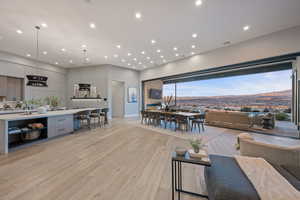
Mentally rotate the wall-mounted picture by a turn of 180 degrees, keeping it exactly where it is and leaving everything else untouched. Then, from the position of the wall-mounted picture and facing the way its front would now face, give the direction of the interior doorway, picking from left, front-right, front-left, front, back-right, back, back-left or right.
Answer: left

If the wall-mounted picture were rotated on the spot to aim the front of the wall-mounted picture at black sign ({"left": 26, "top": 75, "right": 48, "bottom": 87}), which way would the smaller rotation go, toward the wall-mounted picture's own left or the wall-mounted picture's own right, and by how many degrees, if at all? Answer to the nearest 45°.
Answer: approximately 45° to the wall-mounted picture's own right

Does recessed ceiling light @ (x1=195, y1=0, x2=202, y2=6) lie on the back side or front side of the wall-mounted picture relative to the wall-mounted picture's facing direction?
on the front side

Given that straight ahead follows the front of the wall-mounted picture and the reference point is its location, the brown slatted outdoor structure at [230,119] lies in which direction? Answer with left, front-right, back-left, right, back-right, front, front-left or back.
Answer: front-left

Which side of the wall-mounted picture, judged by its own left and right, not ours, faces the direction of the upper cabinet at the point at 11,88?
right

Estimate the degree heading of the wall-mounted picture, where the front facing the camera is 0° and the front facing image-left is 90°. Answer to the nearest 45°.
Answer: approximately 0°

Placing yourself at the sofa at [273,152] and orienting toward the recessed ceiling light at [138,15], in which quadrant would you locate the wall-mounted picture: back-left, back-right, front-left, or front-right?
front-right

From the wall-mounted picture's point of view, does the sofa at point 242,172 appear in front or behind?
in front

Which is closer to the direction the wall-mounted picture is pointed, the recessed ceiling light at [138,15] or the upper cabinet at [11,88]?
the recessed ceiling light

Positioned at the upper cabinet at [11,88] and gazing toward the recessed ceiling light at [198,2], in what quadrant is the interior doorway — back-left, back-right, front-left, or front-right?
front-left

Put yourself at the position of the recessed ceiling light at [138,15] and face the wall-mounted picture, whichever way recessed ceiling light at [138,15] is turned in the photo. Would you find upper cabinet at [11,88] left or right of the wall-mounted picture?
left

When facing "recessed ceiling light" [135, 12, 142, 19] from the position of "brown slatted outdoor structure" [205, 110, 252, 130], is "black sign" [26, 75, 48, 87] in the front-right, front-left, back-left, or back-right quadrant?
front-right

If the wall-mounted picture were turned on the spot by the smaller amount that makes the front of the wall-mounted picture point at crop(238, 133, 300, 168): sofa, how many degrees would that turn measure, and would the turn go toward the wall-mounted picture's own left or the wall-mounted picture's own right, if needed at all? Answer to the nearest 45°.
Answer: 0° — it already faces it

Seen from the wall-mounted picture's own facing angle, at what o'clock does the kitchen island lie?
The kitchen island is roughly at 1 o'clock from the wall-mounted picture.

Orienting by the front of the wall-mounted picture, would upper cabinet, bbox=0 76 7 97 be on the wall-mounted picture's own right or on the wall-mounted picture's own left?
on the wall-mounted picture's own right
